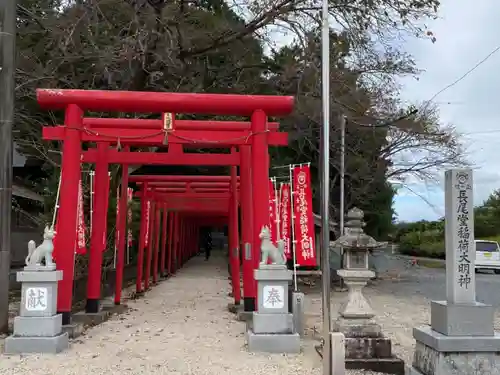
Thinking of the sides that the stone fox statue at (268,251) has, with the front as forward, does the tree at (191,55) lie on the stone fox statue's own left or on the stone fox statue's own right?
on the stone fox statue's own right

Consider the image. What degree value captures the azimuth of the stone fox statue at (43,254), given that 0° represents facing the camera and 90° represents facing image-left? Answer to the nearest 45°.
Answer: approximately 270°

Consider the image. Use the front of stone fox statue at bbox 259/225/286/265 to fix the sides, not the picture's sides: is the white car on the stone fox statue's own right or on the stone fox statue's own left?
on the stone fox statue's own right

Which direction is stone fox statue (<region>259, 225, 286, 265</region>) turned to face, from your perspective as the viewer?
facing to the left of the viewer

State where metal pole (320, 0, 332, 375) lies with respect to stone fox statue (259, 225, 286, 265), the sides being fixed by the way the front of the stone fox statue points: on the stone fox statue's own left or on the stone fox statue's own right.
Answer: on the stone fox statue's own left

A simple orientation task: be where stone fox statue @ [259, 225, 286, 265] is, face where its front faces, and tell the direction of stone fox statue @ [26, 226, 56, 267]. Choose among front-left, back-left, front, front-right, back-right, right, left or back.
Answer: front

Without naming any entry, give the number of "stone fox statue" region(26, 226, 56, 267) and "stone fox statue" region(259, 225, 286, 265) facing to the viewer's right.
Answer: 1

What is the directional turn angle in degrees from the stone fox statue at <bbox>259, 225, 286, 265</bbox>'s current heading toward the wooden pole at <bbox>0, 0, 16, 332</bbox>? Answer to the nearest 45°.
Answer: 0° — it already faces it

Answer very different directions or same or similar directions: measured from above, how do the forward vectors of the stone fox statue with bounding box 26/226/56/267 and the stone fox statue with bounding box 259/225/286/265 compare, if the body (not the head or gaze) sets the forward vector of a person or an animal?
very different directions
